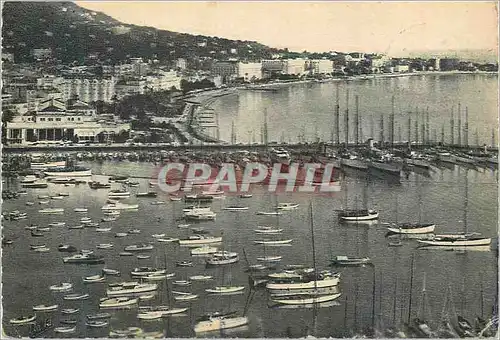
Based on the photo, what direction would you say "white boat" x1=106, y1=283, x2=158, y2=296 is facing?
to the viewer's right

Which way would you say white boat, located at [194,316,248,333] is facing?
to the viewer's right
